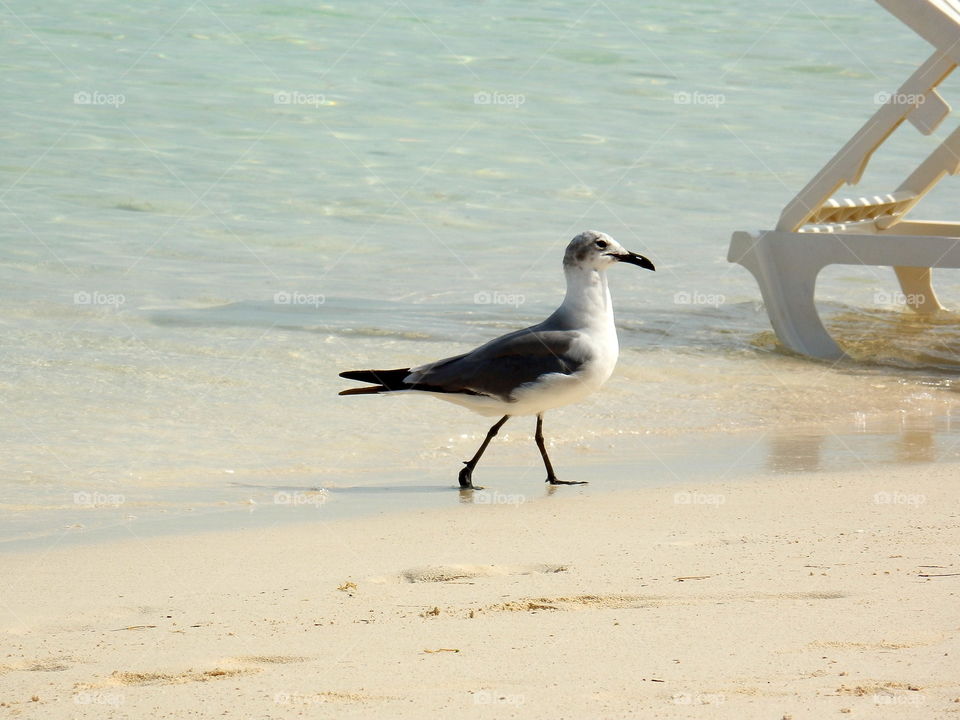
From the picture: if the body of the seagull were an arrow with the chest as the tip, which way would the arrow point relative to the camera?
to the viewer's right

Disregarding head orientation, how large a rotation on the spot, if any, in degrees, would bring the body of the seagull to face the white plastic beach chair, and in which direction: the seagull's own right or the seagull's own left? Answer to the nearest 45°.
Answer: approximately 45° to the seagull's own left
